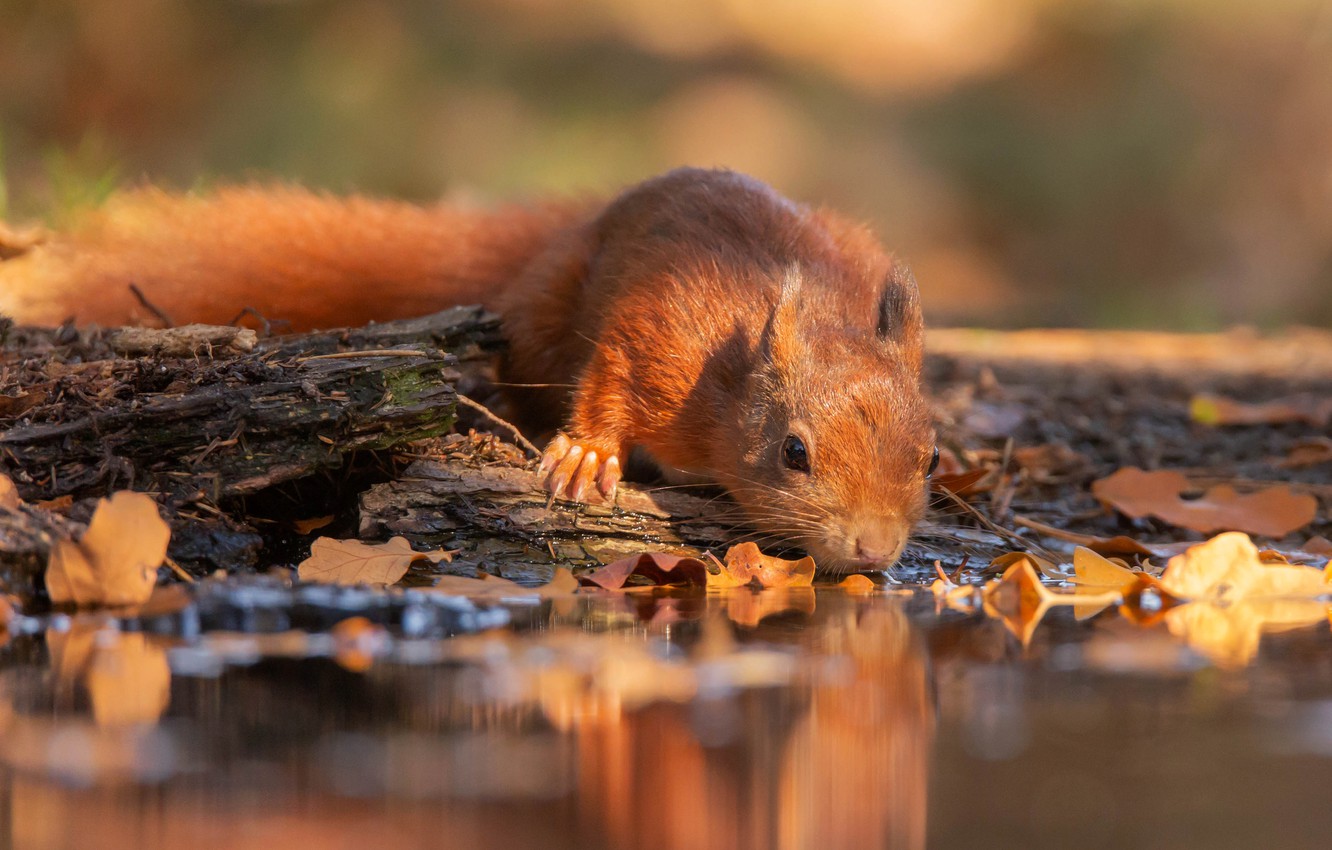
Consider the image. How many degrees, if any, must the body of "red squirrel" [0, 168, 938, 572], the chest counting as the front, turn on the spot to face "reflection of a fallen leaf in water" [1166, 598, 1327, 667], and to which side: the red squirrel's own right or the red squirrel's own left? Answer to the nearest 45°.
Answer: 0° — it already faces it

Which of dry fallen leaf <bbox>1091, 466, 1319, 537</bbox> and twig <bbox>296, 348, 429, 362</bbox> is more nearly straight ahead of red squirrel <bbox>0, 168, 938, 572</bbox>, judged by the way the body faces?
the dry fallen leaf

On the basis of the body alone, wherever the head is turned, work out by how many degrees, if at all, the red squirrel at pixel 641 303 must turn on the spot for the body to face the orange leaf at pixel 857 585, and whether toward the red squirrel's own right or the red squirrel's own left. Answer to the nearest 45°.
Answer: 0° — it already faces it

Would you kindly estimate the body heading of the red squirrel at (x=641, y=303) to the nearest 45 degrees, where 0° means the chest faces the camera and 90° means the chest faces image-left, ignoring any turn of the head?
approximately 315°

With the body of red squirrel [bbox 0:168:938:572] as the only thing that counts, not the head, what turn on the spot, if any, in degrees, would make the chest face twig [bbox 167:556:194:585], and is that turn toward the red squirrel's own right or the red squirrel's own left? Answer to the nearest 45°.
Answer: approximately 90° to the red squirrel's own right

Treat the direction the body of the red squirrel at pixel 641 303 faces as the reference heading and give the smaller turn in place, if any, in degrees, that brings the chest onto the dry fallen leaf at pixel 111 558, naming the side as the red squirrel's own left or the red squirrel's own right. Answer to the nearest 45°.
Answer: approximately 90° to the red squirrel's own right

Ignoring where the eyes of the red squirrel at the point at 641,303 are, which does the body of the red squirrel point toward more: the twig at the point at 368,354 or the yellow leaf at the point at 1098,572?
the yellow leaf

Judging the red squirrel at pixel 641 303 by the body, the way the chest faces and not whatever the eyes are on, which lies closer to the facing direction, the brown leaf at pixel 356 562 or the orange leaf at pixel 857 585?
the orange leaf

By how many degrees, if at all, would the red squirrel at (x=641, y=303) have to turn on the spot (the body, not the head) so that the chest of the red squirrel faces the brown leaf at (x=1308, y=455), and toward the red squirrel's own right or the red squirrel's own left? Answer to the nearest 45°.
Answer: approximately 45° to the red squirrel's own left
